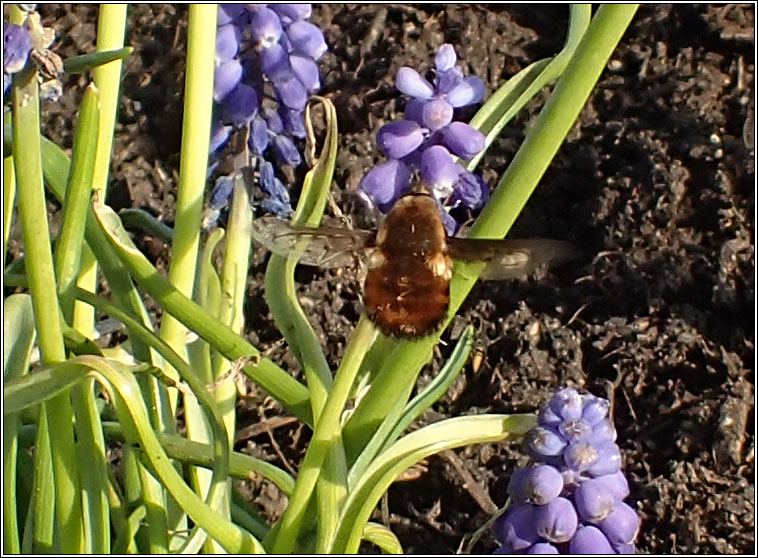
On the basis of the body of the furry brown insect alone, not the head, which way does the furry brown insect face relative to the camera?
away from the camera
